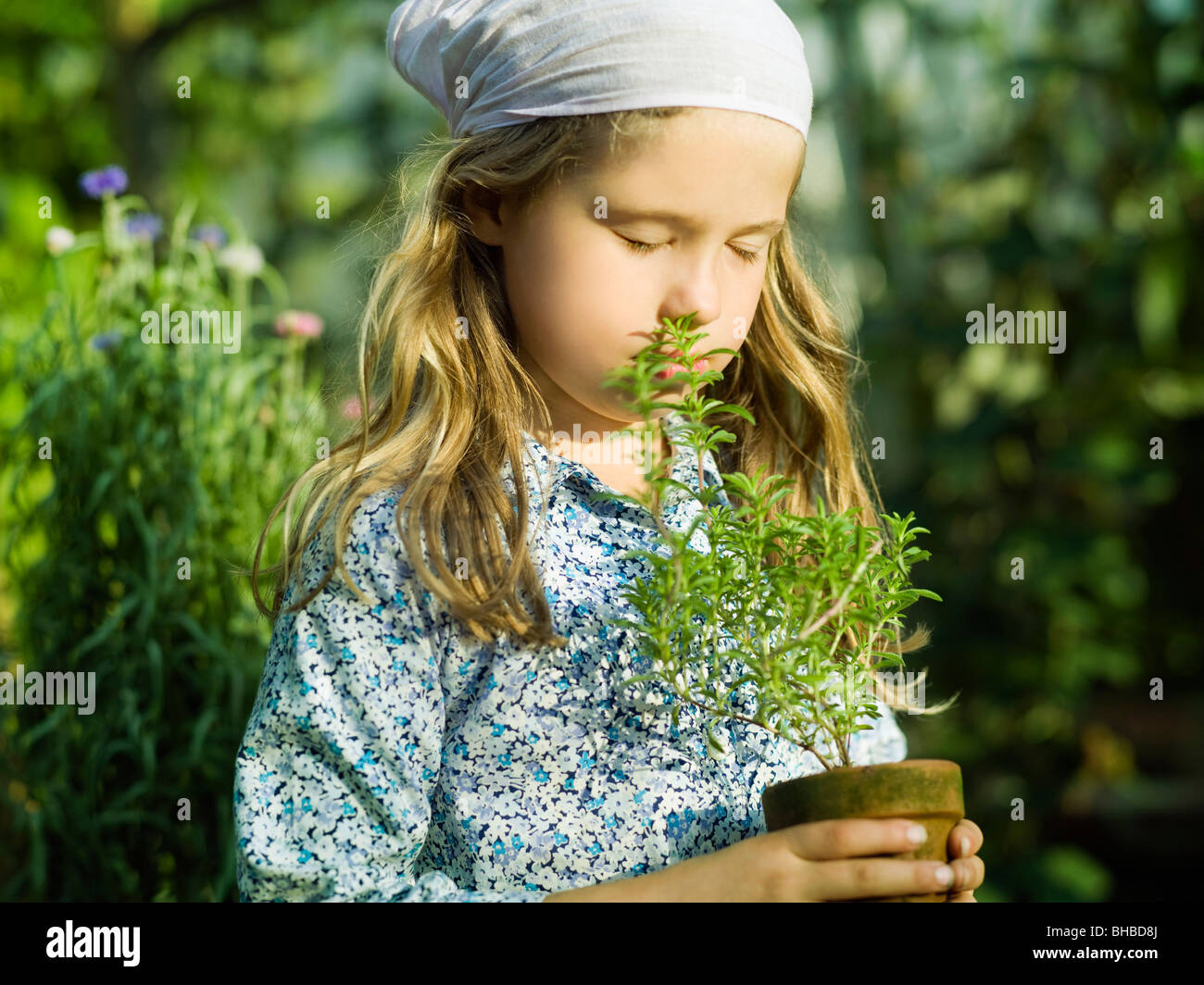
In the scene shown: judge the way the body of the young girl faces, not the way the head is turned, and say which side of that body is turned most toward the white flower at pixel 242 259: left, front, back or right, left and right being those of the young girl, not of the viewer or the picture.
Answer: back

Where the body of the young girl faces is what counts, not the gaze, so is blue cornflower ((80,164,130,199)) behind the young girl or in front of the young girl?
behind

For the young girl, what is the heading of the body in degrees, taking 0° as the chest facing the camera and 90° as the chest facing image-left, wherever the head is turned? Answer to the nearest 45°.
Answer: approximately 315°

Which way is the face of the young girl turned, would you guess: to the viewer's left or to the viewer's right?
to the viewer's right

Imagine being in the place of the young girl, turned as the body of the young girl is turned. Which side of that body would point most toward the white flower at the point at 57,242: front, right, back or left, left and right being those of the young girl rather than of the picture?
back
